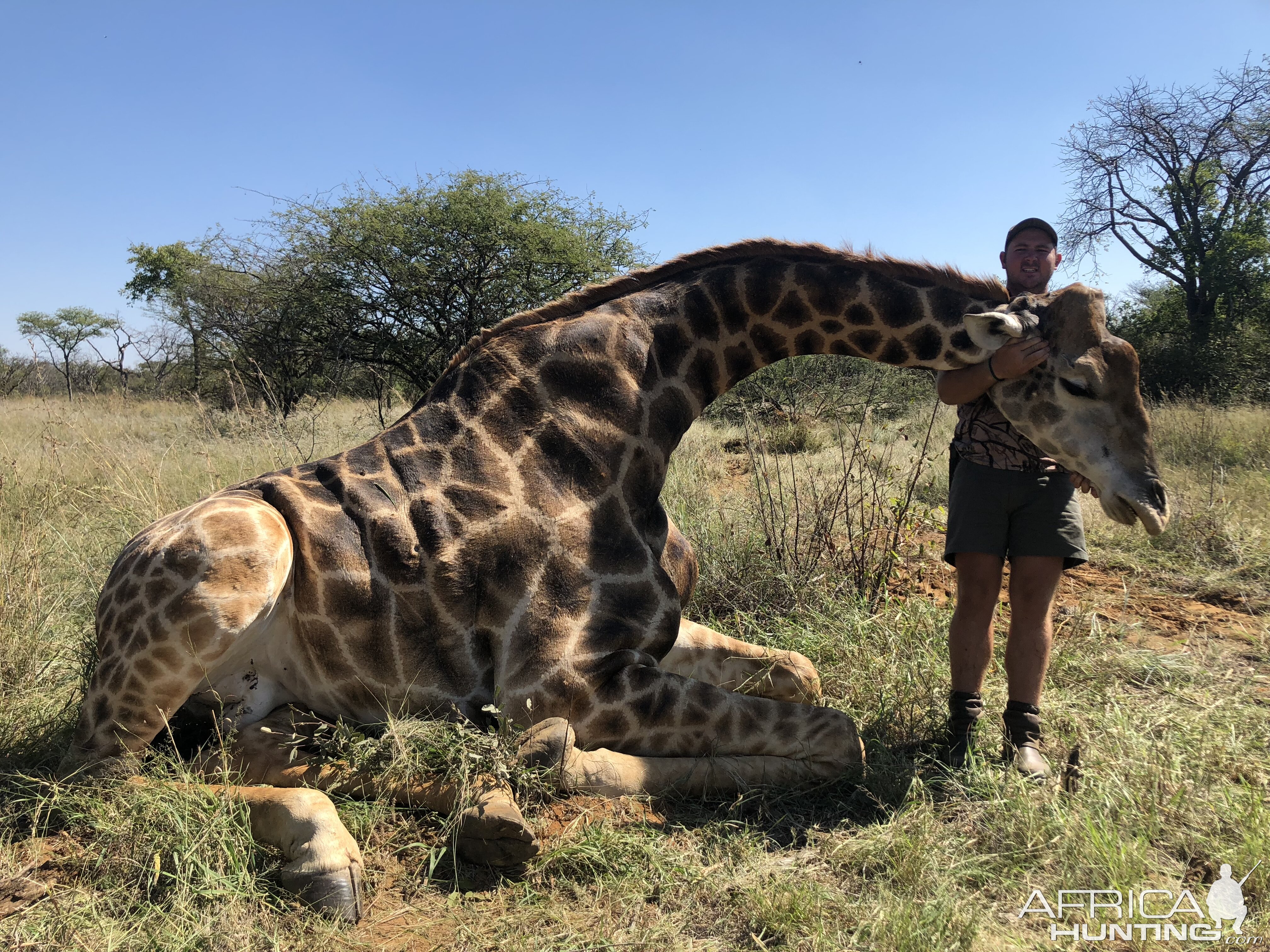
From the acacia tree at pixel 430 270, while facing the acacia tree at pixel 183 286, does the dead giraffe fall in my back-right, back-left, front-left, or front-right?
back-left

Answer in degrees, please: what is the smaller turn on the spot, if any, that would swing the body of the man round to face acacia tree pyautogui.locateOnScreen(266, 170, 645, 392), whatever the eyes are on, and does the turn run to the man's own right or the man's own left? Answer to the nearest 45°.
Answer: approximately 135° to the man's own right

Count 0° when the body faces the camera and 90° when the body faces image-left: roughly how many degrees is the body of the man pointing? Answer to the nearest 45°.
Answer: approximately 0°

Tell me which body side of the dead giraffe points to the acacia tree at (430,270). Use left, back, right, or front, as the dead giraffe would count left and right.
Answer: left

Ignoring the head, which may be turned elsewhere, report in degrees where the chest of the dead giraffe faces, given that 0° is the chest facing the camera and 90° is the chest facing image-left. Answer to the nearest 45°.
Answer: approximately 270°
